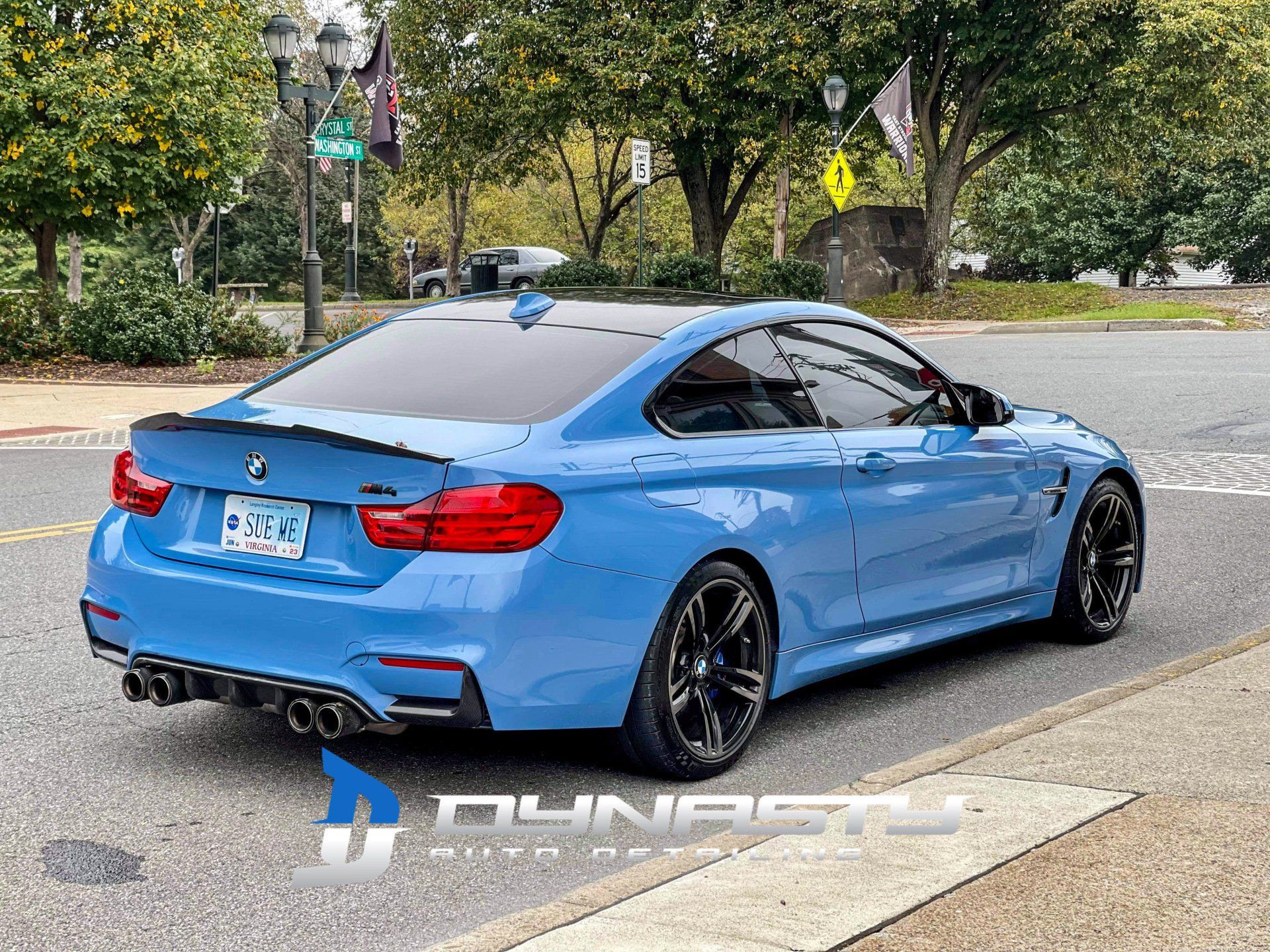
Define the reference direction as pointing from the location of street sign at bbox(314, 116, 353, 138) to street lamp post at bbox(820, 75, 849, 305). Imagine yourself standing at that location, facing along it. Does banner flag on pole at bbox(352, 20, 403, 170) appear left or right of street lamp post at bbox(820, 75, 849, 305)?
left

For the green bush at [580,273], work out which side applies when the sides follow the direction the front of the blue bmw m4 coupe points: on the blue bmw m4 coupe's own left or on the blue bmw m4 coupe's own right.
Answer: on the blue bmw m4 coupe's own left

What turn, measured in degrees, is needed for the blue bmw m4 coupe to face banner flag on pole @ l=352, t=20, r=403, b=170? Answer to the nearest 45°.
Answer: approximately 45° to its left

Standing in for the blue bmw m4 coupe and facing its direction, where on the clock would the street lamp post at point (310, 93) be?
The street lamp post is roughly at 10 o'clock from the blue bmw m4 coupe.

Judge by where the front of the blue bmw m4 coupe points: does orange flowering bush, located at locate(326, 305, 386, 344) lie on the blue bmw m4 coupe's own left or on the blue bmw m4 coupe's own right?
on the blue bmw m4 coupe's own left

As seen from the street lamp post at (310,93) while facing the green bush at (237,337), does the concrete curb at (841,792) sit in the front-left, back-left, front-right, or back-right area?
back-left

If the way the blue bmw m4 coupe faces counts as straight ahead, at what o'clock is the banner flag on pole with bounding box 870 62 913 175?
The banner flag on pole is roughly at 11 o'clock from the blue bmw m4 coupe.

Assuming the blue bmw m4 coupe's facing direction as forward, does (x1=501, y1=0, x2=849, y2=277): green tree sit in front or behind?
in front

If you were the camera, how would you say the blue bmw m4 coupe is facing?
facing away from the viewer and to the right of the viewer

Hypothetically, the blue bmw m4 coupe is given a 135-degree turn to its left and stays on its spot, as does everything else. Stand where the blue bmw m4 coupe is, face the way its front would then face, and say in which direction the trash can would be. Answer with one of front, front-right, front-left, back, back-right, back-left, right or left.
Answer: right

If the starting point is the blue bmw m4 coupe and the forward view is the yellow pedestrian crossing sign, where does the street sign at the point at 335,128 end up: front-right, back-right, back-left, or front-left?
front-left

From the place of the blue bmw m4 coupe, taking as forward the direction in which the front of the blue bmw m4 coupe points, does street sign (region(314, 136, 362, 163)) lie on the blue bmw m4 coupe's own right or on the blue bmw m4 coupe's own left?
on the blue bmw m4 coupe's own left

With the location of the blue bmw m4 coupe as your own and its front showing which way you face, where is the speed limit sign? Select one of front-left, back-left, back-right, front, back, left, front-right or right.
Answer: front-left

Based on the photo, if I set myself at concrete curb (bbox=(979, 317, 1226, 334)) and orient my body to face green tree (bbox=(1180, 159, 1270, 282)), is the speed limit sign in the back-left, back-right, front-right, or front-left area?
back-left

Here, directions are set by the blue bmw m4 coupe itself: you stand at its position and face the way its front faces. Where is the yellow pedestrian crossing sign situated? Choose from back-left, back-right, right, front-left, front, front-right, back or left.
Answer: front-left

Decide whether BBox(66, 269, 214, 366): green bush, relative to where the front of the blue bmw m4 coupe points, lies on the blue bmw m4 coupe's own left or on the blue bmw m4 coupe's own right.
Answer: on the blue bmw m4 coupe's own left
